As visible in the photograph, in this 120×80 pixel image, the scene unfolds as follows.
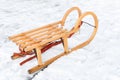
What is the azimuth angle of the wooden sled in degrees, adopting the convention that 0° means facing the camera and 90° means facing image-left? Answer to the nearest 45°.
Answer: approximately 225°
